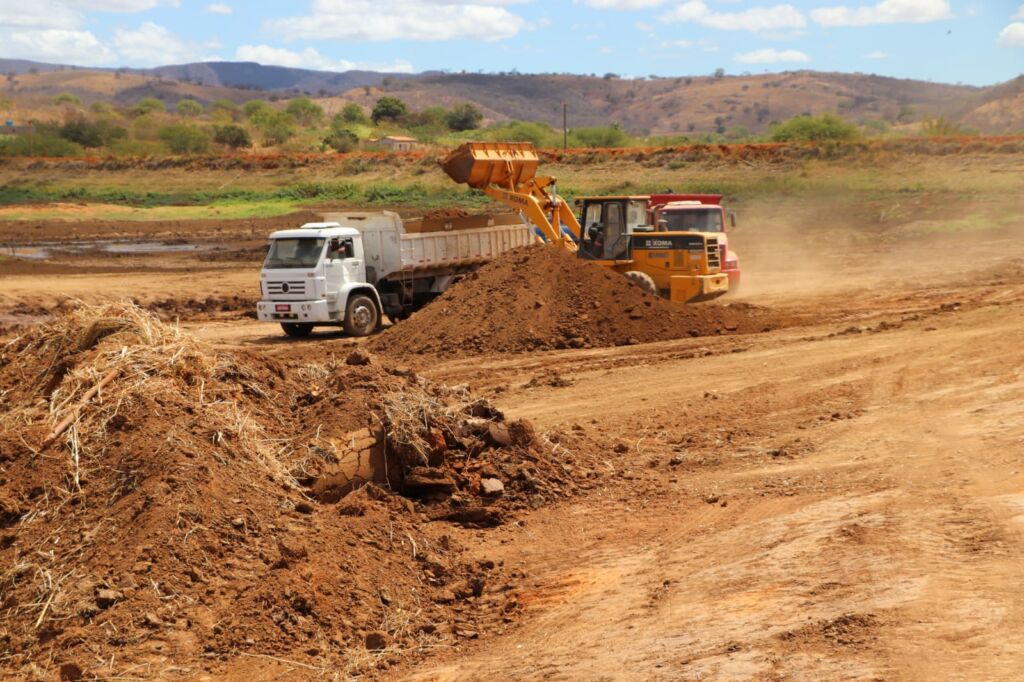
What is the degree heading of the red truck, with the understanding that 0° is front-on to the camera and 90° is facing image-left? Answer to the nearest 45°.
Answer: approximately 0°

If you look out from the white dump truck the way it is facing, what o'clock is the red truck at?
The red truck is roughly at 7 o'clock from the white dump truck.

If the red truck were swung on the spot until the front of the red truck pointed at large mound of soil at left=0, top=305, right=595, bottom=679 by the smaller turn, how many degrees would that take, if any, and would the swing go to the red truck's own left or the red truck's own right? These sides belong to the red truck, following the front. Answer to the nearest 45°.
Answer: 0° — it already faces it

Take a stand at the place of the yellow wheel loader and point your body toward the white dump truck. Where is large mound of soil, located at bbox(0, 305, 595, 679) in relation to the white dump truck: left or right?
left

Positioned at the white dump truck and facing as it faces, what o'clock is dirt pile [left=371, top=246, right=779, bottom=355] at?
The dirt pile is roughly at 9 o'clock from the white dump truck.

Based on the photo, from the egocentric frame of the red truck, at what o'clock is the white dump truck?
The white dump truck is roughly at 2 o'clock from the red truck.

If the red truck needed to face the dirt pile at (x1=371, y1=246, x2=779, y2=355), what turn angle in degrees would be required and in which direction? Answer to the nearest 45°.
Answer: approximately 45° to its right

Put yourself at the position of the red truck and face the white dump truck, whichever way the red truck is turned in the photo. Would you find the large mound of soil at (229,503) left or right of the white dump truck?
left
